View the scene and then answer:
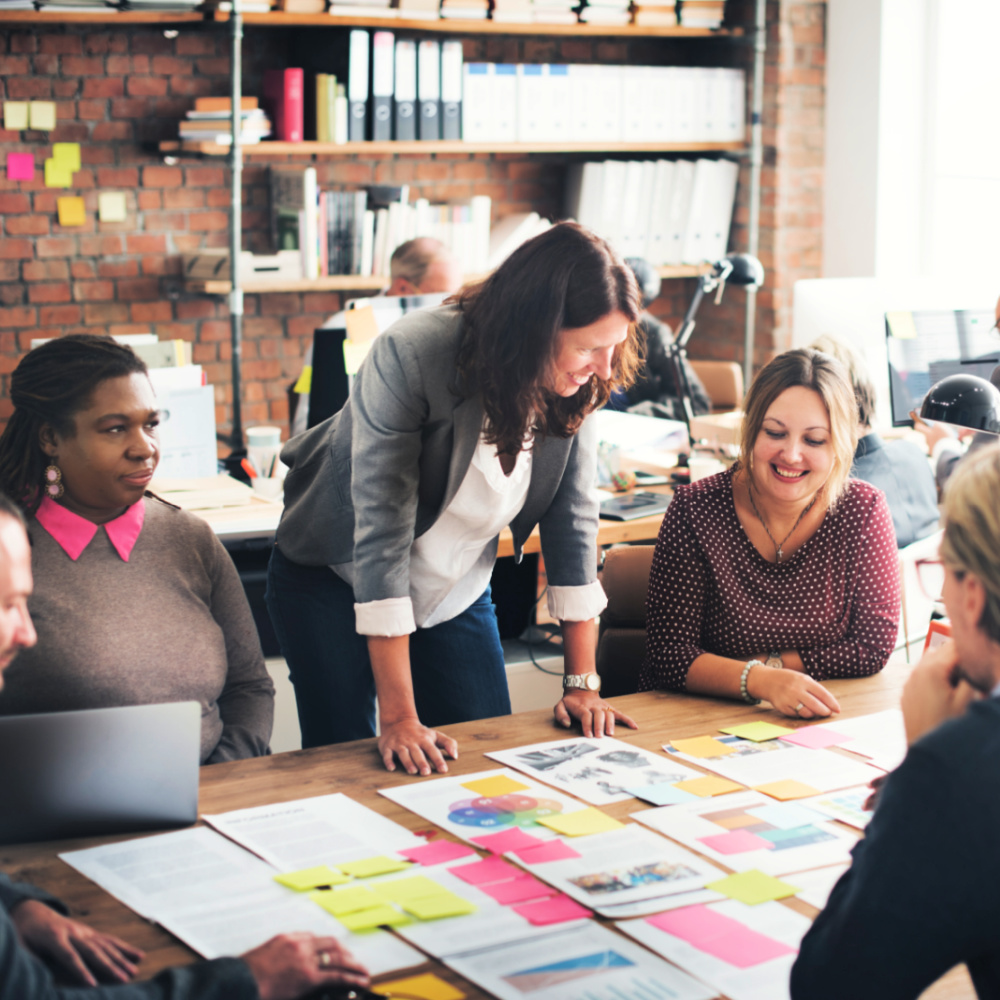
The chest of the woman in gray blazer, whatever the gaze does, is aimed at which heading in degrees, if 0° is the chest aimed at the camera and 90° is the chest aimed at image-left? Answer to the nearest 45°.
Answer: approximately 315°

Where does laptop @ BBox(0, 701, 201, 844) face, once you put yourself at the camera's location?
facing away from the viewer

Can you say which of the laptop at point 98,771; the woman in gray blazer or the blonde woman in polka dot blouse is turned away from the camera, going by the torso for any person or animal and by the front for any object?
the laptop

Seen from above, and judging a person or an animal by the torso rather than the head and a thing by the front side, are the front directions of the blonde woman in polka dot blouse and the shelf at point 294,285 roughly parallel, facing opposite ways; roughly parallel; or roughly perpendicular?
roughly parallel

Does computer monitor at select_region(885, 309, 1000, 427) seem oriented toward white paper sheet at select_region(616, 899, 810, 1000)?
yes

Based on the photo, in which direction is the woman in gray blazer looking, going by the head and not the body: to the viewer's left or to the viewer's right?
to the viewer's right

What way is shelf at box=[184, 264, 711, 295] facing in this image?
toward the camera

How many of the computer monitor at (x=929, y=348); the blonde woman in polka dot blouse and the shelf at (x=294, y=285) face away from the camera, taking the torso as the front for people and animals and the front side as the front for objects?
0

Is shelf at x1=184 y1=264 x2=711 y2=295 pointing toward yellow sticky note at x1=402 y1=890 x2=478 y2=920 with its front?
yes

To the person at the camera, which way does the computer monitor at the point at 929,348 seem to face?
facing the viewer

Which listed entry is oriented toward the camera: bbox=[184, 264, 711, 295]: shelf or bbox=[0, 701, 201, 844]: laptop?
the shelf

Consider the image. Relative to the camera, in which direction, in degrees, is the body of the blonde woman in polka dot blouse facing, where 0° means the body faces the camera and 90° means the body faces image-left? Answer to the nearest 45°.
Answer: approximately 0°

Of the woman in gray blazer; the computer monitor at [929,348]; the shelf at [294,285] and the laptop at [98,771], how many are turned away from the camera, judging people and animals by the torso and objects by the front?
1

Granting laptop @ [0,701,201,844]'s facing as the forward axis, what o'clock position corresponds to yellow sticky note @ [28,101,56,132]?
The yellow sticky note is roughly at 12 o'clock from the laptop.
